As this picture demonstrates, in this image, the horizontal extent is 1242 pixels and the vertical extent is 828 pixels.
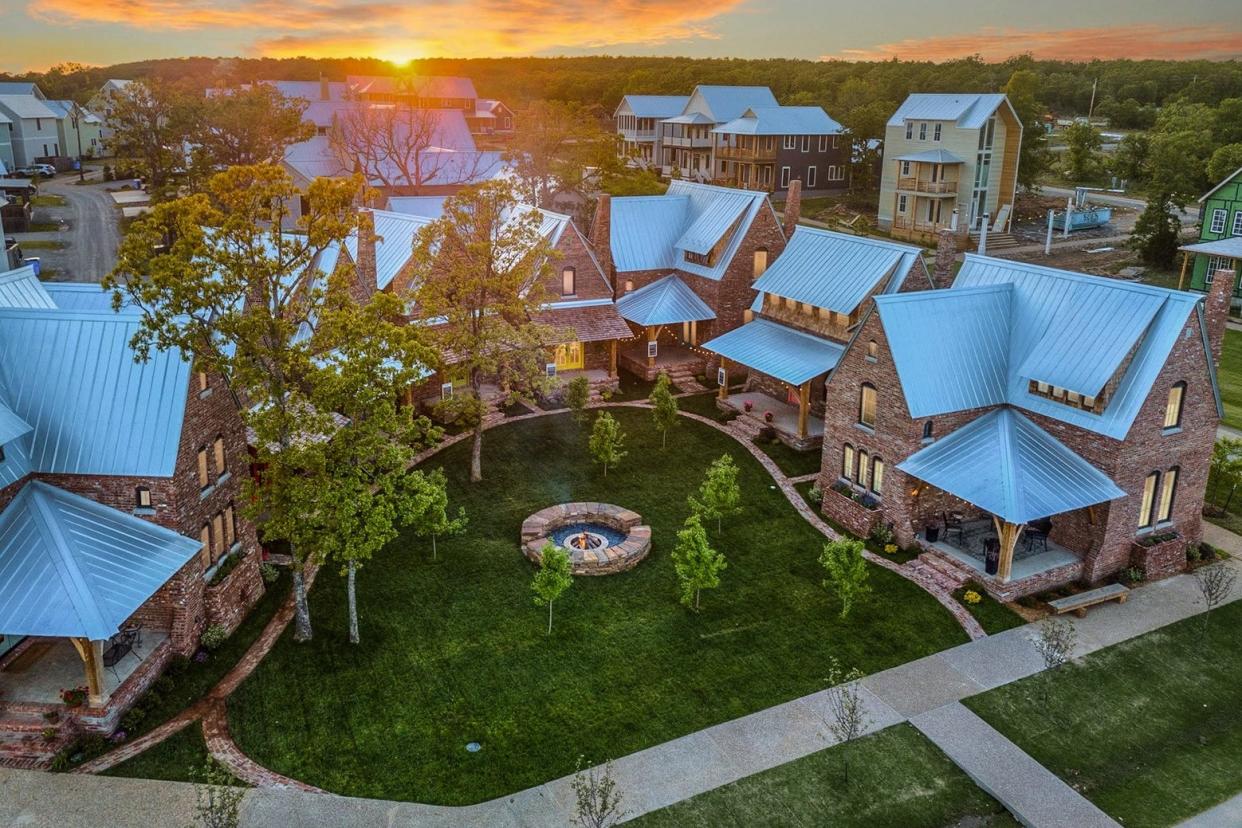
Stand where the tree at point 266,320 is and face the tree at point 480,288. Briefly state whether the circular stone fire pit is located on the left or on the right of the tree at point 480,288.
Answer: right

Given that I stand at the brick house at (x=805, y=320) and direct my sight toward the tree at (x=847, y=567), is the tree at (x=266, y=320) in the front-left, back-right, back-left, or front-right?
front-right

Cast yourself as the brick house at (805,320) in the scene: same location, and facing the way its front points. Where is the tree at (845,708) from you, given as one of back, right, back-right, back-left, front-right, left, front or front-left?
front-left

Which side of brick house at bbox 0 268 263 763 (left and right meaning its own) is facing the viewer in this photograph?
front

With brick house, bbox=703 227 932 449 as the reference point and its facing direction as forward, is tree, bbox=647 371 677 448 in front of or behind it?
in front

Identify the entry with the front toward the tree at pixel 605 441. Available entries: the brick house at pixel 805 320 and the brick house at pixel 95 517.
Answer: the brick house at pixel 805 320

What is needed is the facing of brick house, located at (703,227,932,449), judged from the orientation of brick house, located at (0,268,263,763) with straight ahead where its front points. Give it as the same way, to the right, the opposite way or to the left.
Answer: to the right

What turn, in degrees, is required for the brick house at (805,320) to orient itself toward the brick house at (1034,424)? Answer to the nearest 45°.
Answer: approximately 90° to its left

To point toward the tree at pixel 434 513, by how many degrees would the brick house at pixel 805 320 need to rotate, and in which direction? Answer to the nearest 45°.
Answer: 0° — it already faces it

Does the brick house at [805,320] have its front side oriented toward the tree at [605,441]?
yes

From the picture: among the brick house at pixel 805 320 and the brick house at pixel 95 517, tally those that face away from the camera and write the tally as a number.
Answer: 0

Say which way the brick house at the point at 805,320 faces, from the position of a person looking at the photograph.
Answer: facing the viewer and to the left of the viewer

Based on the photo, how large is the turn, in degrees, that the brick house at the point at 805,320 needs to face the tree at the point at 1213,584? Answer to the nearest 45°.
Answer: approximately 90° to its left

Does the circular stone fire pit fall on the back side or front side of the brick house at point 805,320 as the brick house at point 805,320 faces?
on the front side

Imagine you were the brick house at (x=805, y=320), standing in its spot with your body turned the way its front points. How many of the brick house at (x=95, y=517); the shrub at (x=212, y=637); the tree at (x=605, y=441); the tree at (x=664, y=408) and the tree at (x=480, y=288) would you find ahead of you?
5
